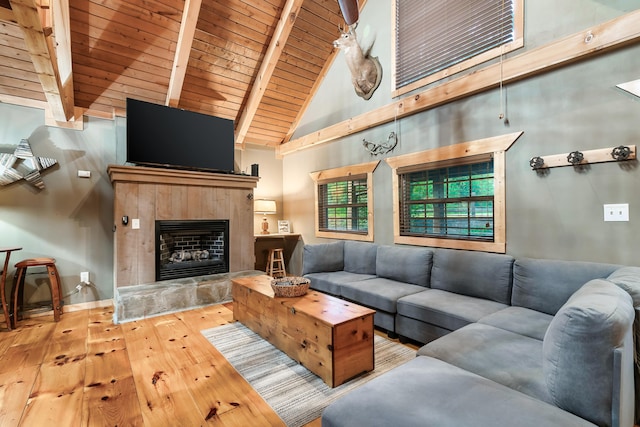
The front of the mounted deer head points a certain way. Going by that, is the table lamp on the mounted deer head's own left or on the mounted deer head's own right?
on the mounted deer head's own right

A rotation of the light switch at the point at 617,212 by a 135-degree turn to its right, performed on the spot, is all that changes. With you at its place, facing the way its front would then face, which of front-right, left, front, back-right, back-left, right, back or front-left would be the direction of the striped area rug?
left

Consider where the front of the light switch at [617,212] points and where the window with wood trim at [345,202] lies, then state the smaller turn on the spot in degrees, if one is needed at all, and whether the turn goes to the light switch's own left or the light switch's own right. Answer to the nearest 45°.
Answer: approximately 90° to the light switch's own right

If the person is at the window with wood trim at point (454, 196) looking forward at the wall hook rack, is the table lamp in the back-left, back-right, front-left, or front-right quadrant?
back-right

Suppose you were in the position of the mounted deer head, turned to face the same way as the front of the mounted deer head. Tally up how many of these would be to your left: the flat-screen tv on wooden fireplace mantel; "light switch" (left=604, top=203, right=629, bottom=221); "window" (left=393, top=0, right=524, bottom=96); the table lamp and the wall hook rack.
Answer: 3

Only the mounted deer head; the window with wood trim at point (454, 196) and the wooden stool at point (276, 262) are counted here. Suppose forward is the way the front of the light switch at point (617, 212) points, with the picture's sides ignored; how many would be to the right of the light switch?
3

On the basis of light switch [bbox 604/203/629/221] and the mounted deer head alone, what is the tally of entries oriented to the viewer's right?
0

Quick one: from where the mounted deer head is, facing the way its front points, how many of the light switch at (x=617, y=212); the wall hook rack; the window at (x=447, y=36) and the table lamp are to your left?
3

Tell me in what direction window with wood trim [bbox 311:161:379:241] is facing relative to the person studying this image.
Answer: facing the viewer and to the left of the viewer
